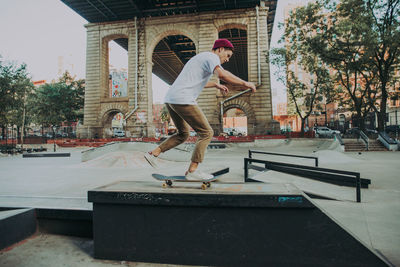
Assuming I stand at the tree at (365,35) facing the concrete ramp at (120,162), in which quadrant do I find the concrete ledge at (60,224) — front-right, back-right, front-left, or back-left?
front-left

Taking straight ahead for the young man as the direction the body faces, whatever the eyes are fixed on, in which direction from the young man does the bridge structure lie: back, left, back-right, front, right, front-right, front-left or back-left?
left

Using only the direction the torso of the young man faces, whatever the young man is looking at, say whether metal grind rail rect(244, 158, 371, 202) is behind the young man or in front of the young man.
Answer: in front

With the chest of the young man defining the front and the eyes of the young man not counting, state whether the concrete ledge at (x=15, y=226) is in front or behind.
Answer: behind

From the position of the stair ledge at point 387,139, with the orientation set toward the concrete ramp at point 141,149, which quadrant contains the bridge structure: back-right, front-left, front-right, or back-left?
front-right

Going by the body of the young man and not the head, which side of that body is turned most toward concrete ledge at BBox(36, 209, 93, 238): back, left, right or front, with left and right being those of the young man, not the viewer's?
back

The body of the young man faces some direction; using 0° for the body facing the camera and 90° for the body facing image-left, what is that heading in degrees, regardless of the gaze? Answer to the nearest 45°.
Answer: approximately 270°

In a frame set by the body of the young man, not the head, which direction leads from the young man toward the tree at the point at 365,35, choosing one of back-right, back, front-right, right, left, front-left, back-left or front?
front-left

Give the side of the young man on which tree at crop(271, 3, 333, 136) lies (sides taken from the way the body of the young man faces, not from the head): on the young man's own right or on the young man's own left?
on the young man's own left

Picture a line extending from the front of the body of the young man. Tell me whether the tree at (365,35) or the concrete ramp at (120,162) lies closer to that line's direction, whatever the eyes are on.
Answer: the tree
